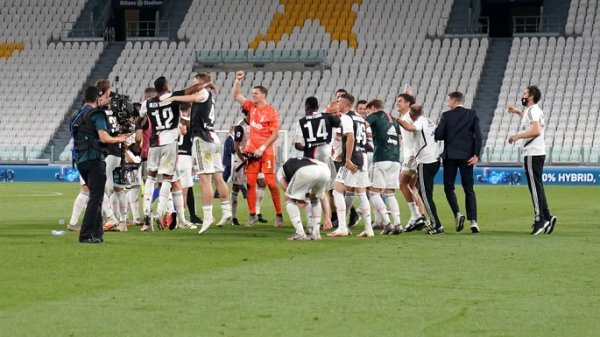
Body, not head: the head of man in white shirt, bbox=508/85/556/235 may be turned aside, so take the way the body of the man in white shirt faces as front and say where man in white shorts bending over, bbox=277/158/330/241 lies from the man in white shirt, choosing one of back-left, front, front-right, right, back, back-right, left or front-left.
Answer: front-left

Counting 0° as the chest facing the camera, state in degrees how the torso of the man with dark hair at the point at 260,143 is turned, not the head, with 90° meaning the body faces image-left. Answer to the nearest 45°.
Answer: approximately 45°

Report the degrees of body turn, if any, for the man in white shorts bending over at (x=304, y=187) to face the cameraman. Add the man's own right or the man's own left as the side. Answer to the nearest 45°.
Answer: approximately 45° to the man's own left

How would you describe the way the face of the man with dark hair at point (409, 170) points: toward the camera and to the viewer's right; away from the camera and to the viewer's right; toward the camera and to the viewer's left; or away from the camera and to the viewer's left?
toward the camera and to the viewer's left

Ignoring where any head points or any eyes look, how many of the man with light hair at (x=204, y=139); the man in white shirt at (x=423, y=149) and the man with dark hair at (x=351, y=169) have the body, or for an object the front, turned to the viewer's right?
0

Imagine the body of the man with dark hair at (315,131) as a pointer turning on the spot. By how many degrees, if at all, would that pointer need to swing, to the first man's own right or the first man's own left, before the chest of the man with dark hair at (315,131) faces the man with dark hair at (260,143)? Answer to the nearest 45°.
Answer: approximately 45° to the first man's own left

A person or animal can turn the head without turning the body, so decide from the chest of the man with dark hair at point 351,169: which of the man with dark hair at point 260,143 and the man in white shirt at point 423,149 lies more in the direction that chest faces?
the man with dark hair

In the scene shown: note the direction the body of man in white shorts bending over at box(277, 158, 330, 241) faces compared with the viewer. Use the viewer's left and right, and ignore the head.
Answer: facing away from the viewer and to the left of the viewer

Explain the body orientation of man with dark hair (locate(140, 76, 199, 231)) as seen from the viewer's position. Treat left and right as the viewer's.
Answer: facing away from the viewer

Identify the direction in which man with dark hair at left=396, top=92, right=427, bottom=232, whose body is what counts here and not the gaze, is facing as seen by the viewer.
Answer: to the viewer's left
